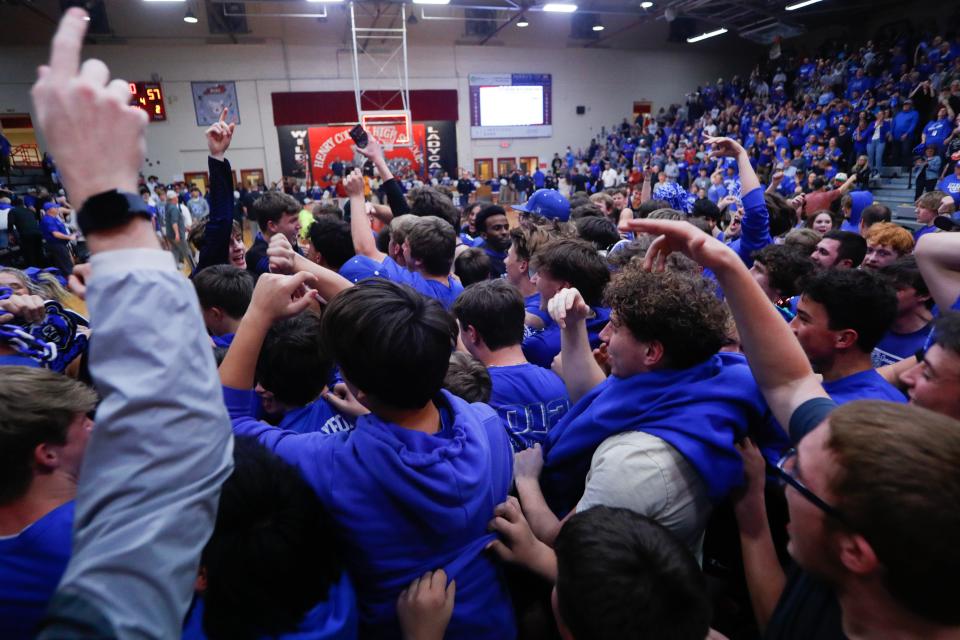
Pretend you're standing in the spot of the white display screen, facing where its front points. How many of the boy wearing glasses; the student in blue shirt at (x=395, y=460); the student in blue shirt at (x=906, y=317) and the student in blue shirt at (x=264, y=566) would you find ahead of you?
4

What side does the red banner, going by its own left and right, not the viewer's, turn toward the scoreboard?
right

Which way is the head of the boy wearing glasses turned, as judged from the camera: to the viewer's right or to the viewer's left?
to the viewer's left

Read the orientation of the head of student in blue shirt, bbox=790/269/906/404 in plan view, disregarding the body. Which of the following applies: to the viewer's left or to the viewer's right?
to the viewer's left

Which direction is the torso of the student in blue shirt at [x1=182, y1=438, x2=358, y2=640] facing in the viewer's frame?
away from the camera

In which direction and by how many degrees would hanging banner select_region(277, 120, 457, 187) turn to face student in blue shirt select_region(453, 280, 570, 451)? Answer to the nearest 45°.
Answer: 0° — it already faces them

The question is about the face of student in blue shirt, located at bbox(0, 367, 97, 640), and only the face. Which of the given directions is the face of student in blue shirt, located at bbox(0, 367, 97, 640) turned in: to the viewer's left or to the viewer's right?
to the viewer's right

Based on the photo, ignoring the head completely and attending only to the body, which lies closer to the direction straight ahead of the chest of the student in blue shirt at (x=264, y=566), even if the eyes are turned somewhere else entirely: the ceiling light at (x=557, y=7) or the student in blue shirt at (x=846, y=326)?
the ceiling light

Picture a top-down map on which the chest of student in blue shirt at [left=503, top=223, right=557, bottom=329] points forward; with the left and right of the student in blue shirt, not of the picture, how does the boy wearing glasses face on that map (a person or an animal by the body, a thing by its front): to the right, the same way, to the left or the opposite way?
the same way
